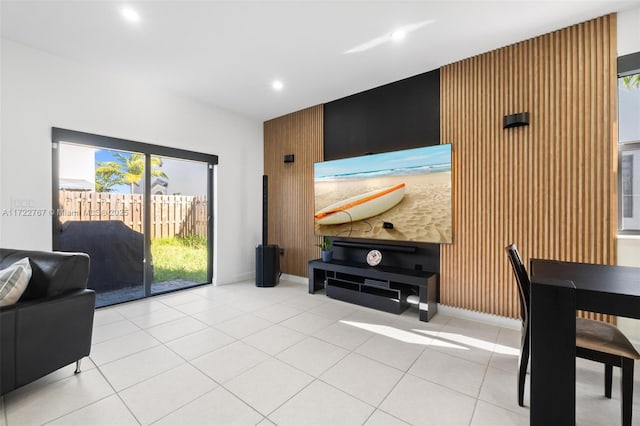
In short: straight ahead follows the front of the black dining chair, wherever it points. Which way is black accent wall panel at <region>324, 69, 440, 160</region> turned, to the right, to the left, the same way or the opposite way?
to the right

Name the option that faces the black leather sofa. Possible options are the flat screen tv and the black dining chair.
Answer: the flat screen tv

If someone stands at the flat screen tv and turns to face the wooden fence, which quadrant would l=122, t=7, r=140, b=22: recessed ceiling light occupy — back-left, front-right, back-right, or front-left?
front-left

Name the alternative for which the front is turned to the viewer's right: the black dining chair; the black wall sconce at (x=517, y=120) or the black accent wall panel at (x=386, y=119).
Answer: the black dining chair

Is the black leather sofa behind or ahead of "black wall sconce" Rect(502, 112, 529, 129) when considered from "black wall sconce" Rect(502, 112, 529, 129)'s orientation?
ahead

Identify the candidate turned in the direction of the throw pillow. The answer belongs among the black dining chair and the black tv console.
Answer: the black tv console

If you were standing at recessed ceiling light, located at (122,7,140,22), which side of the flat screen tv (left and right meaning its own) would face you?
front

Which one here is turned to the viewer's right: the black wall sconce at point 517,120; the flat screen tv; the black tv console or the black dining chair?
the black dining chair

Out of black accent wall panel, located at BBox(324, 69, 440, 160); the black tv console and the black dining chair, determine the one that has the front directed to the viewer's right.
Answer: the black dining chair

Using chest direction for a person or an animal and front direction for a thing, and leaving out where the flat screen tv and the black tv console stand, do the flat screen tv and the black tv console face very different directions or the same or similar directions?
same or similar directions

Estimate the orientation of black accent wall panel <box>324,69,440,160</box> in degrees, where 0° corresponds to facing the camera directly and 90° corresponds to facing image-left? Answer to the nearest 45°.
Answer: approximately 45°

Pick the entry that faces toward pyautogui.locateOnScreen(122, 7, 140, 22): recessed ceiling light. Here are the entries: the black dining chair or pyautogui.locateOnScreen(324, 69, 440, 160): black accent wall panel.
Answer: the black accent wall panel

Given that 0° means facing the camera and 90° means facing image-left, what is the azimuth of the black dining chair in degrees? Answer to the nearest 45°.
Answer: approximately 270°

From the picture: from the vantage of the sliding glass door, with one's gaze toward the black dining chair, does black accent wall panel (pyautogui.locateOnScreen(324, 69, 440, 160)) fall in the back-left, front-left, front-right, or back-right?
front-left

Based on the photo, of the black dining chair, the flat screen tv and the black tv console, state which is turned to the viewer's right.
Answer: the black dining chair
